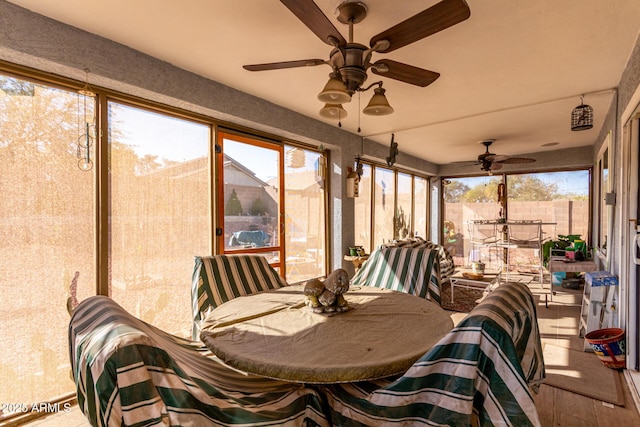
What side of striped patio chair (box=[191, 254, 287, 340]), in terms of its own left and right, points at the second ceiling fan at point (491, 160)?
left

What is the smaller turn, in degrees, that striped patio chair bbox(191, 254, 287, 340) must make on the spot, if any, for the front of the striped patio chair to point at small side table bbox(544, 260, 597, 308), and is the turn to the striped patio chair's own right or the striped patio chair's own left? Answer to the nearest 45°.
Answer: approximately 45° to the striped patio chair's own left

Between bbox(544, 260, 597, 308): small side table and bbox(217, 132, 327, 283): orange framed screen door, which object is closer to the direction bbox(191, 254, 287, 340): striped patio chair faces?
the small side table

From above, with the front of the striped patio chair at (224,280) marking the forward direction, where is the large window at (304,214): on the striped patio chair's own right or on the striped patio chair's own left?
on the striped patio chair's own left

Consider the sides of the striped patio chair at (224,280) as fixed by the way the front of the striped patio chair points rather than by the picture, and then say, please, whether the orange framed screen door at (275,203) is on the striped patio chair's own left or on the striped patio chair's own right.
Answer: on the striped patio chair's own left

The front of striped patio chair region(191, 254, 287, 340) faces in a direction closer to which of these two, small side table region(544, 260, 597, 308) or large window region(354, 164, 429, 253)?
the small side table

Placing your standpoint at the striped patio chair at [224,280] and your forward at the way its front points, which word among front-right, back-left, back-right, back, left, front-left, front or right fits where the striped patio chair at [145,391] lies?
front-right

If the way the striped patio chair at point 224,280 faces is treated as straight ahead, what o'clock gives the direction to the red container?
The red container is roughly at 11 o'clock from the striped patio chair.

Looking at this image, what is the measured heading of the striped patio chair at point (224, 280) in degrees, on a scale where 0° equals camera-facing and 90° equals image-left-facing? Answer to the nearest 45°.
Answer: approximately 315°

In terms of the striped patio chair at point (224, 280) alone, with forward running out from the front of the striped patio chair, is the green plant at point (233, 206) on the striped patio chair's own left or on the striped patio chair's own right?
on the striped patio chair's own left
